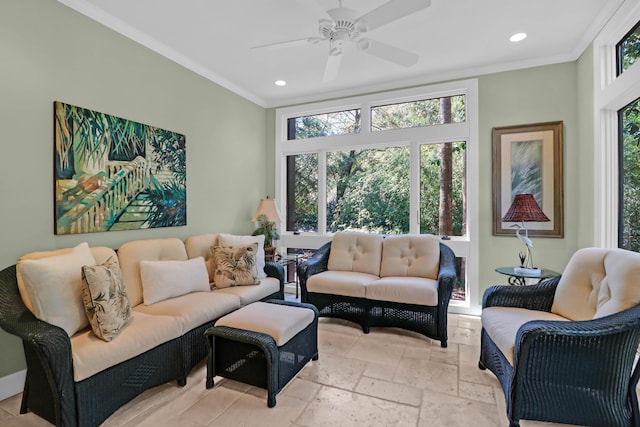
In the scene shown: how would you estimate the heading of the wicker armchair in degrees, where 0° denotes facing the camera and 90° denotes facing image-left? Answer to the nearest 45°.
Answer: approximately 45°

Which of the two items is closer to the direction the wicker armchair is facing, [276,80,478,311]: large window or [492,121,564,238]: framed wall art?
the large window

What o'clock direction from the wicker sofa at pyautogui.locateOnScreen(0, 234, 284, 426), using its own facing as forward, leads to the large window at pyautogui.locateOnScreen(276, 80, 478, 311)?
The large window is roughly at 10 o'clock from the wicker sofa.

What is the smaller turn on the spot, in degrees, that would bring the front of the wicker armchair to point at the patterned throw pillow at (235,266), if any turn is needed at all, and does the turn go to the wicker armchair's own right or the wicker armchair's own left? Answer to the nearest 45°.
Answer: approximately 45° to the wicker armchair's own right

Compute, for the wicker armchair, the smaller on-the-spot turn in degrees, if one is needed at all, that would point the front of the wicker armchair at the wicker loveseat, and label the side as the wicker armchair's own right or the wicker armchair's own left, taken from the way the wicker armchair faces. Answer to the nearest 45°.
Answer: approximately 90° to the wicker armchair's own right

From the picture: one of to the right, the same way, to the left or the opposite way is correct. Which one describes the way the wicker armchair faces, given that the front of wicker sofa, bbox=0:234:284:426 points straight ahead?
the opposite way

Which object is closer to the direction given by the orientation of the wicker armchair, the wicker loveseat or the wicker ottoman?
the wicker ottoman

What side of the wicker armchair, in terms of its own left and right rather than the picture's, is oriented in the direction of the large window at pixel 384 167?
right

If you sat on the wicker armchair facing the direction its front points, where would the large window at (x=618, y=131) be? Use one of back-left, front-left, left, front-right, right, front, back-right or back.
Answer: back-right
